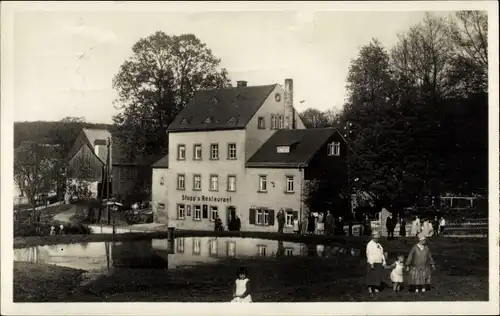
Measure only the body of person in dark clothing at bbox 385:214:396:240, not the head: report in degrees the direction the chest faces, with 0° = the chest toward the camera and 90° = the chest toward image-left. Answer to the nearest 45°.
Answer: approximately 0°

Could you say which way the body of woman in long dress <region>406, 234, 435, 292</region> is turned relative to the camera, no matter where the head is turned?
toward the camera

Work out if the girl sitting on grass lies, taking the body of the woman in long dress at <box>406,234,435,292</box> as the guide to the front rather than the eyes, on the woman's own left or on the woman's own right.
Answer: on the woman's own right

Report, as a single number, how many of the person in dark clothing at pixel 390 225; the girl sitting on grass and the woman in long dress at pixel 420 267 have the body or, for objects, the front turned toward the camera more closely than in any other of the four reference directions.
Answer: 3

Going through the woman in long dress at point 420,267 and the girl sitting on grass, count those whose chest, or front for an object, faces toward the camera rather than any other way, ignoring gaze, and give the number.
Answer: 2

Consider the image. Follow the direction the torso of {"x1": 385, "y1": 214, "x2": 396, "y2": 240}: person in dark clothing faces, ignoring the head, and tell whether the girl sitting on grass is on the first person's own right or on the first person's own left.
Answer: on the first person's own right

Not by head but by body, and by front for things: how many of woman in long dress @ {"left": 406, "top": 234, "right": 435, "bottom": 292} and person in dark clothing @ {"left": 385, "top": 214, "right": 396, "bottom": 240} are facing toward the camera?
2

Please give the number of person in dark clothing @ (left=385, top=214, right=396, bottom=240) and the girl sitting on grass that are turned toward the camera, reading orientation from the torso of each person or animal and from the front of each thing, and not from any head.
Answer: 2

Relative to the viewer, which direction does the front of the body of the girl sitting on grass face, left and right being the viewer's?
facing the viewer
